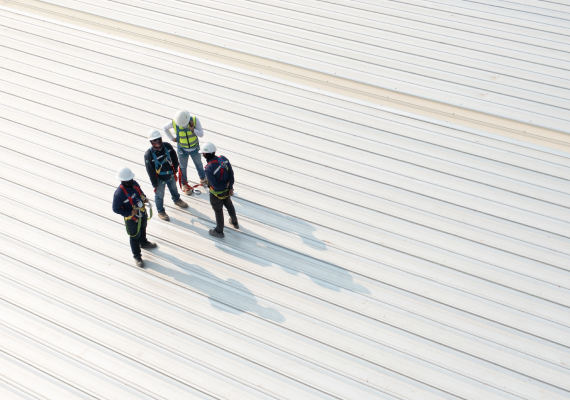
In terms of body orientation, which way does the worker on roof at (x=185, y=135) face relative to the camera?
toward the camera

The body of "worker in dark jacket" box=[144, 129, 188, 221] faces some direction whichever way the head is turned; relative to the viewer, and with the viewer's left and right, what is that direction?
facing the viewer and to the right of the viewer
